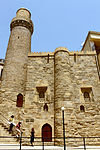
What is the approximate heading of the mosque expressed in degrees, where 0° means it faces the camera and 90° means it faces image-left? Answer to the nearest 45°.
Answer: approximately 0°
